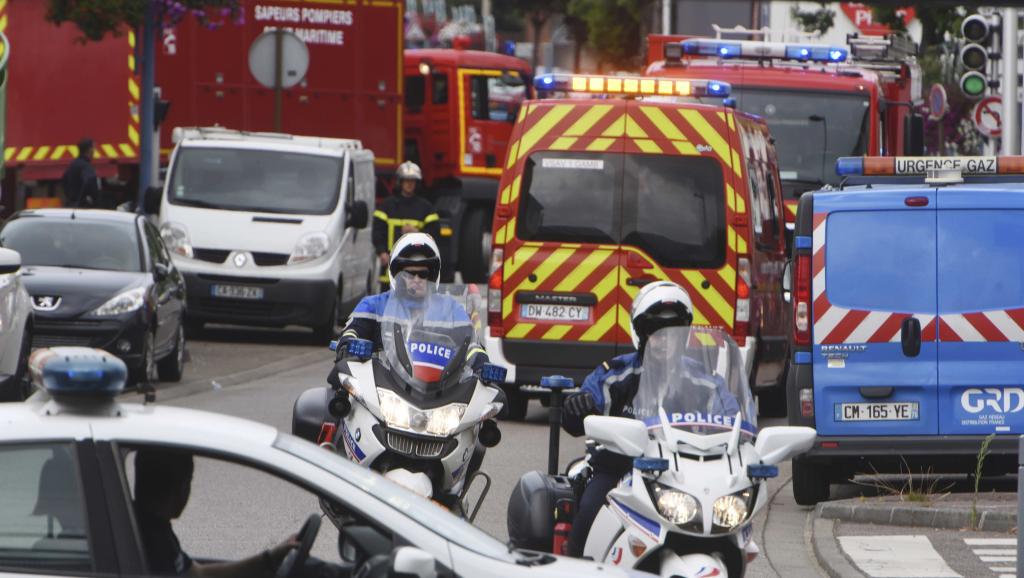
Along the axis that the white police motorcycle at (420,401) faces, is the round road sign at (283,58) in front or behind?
behind

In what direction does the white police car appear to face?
to the viewer's right

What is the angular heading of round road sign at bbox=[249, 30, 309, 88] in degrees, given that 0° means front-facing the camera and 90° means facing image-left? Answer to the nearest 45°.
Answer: approximately 180°

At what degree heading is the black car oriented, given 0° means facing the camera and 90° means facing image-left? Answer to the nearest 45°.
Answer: approximately 0°

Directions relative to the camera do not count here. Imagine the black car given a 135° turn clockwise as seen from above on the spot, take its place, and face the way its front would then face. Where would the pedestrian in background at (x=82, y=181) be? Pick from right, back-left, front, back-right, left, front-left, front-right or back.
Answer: front-right

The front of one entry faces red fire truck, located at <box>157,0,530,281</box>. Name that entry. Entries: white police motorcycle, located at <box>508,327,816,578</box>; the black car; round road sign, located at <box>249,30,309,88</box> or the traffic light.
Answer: the round road sign

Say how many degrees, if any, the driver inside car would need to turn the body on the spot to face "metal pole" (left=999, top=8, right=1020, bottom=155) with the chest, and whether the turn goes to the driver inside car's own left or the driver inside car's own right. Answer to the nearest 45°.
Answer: approximately 45° to the driver inside car's own left

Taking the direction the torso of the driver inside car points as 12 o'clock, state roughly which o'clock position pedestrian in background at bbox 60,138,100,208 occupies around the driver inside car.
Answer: The pedestrian in background is roughly at 9 o'clock from the driver inside car.

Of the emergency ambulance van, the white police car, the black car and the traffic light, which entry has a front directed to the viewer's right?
the white police car

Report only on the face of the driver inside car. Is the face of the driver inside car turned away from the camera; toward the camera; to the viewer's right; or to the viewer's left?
to the viewer's right
